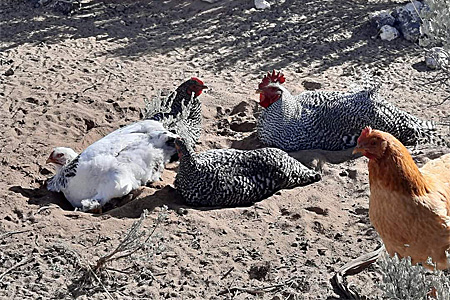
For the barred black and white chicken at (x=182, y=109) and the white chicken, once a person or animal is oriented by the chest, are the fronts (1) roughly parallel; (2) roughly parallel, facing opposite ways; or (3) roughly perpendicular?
roughly parallel, facing opposite ways

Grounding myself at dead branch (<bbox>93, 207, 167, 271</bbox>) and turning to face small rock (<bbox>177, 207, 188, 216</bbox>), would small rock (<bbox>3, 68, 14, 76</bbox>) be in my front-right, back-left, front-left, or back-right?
front-left

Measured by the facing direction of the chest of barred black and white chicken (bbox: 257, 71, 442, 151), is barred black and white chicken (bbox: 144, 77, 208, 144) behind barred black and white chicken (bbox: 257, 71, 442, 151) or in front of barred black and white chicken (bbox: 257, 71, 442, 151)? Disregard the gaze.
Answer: in front

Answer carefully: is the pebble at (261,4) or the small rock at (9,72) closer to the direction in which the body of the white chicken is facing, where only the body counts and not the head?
the small rock

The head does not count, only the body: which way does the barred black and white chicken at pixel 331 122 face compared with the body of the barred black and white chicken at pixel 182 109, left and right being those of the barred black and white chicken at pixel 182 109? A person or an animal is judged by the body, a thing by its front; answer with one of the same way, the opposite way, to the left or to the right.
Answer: the opposite way

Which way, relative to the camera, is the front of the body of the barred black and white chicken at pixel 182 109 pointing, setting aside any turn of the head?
to the viewer's right

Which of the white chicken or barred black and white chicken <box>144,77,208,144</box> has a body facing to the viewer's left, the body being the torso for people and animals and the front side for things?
the white chicken

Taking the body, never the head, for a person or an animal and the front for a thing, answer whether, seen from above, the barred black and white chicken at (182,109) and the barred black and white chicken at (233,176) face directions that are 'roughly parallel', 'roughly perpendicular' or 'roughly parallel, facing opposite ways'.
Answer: roughly parallel, facing opposite ways

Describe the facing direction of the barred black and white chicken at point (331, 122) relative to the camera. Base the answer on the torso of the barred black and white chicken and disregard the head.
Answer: to the viewer's left

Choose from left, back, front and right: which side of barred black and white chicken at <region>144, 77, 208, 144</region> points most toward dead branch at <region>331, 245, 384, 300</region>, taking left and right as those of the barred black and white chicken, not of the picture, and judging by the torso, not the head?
right

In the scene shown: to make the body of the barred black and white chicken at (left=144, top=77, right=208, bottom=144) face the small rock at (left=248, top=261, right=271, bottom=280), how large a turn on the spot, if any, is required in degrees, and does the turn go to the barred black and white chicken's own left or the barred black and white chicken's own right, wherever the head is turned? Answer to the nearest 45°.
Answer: approximately 90° to the barred black and white chicken's own right

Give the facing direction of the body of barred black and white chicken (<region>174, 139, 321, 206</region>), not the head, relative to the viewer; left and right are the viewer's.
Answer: facing to the left of the viewer

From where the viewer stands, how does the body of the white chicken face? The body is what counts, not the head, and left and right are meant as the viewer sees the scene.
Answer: facing to the left of the viewer

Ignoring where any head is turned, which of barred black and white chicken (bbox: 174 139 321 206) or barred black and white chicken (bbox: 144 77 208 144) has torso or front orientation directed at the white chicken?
barred black and white chicken (bbox: 174 139 321 206)

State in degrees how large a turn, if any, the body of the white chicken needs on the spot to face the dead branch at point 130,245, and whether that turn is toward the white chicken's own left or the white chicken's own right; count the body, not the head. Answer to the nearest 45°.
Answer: approximately 90° to the white chicken's own left

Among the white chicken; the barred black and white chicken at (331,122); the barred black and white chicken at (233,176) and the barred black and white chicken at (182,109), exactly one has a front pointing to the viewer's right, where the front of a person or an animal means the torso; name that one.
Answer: the barred black and white chicken at (182,109)

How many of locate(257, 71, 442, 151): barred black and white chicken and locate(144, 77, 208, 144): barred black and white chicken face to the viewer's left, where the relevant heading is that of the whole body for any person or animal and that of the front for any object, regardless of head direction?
1
